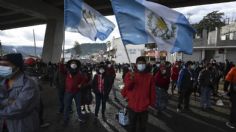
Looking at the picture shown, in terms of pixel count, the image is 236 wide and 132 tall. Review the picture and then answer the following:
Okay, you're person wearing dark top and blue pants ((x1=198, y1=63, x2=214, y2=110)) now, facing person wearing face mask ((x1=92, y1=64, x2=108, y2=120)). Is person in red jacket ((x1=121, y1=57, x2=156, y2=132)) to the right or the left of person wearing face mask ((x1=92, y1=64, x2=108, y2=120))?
left

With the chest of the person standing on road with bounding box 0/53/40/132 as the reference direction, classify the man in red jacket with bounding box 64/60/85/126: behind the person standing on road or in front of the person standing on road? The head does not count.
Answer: behind

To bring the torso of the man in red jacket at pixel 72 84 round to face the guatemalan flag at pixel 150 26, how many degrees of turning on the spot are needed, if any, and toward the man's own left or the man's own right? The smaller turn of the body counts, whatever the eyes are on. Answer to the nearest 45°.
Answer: approximately 45° to the man's own left

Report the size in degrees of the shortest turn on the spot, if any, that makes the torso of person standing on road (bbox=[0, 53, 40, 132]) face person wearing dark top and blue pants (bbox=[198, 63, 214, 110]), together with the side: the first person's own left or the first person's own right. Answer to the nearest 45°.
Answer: approximately 180°

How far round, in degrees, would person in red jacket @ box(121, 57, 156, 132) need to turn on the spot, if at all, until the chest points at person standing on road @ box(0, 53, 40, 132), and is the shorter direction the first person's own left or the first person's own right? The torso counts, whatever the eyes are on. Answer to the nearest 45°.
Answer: approximately 45° to the first person's own right
